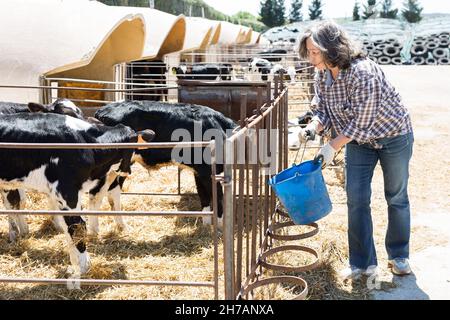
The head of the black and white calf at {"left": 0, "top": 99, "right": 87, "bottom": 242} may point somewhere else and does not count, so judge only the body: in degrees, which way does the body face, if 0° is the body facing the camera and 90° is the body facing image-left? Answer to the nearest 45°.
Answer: approximately 270°

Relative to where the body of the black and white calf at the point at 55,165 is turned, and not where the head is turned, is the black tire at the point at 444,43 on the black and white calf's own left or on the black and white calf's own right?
on the black and white calf's own left

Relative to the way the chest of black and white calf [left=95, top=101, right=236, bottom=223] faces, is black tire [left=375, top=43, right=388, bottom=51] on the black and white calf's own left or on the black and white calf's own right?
on the black and white calf's own right

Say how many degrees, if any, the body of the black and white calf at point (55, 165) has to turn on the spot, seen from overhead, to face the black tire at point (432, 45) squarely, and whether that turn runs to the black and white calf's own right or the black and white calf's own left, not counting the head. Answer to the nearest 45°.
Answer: approximately 45° to the black and white calf's own left

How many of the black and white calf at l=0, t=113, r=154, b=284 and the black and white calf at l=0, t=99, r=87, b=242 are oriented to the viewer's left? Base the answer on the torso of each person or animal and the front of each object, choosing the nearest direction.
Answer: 0

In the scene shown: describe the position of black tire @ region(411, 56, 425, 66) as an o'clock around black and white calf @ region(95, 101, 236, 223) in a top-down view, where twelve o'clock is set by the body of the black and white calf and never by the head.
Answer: The black tire is roughly at 4 o'clock from the black and white calf.

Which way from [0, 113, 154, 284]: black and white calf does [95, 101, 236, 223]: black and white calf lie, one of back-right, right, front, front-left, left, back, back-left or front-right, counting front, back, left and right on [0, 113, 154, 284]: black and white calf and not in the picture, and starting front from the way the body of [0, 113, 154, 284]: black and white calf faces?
front-left
